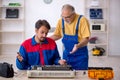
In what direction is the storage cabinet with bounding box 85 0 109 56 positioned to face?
toward the camera

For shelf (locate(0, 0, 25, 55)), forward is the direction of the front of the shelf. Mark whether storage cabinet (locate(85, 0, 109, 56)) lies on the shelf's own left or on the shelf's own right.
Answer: on the shelf's own left

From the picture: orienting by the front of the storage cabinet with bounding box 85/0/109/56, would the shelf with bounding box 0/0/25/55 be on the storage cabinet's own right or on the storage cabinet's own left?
on the storage cabinet's own right

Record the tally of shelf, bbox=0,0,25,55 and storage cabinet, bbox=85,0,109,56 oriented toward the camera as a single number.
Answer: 2

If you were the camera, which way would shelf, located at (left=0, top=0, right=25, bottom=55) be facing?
facing the viewer

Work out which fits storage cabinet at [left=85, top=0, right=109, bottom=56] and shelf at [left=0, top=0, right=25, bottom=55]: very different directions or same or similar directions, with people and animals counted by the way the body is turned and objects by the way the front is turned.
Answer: same or similar directions
